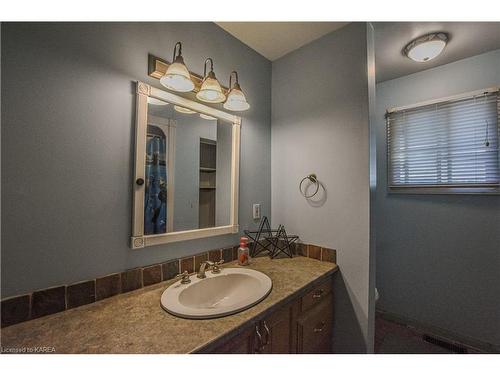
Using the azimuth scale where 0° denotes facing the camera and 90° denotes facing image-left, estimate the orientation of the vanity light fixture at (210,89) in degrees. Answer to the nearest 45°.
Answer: approximately 315°

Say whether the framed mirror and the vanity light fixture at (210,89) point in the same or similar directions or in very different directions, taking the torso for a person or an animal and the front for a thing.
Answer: same or similar directions

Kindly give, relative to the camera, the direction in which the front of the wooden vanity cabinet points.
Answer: facing the viewer and to the right of the viewer

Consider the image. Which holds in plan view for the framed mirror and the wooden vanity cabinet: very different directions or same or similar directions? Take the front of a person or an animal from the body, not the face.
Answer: same or similar directions

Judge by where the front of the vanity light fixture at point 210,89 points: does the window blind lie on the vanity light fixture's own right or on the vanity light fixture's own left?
on the vanity light fixture's own left

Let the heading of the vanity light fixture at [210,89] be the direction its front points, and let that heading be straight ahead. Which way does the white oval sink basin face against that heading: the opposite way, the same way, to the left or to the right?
the same way

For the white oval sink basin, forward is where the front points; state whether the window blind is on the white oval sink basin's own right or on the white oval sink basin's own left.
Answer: on the white oval sink basin's own left

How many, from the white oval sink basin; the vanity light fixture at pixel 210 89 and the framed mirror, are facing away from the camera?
0
